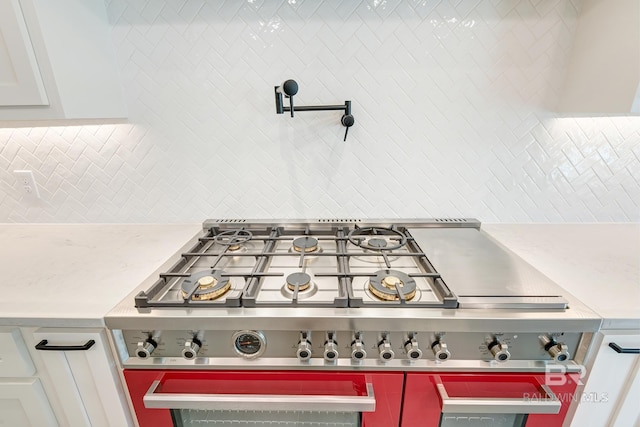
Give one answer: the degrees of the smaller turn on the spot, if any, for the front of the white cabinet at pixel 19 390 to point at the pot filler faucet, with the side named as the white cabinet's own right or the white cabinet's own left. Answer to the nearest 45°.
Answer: approximately 90° to the white cabinet's own left

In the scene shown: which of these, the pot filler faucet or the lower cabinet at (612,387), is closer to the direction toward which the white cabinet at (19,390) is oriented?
the lower cabinet

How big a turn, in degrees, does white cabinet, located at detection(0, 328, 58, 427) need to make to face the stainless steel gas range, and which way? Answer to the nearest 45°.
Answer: approximately 45° to its left

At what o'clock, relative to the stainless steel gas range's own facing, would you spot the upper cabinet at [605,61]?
The upper cabinet is roughly at 8 o'clock from the stainless steel gas range.

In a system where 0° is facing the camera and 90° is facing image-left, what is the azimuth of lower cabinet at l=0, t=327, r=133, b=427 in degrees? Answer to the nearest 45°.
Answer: approximately 0°

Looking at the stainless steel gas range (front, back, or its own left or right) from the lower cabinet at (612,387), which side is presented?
left

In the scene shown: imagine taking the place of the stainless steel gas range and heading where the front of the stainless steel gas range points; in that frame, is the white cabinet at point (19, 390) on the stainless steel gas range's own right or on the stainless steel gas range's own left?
on the stainless steel gas range's own right

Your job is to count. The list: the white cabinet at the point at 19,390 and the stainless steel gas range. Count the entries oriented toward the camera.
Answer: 2

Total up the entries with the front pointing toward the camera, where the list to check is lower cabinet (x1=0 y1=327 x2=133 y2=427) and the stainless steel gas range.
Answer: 2

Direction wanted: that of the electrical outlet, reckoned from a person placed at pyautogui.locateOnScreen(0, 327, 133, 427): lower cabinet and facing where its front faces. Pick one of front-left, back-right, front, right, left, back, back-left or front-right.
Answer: back

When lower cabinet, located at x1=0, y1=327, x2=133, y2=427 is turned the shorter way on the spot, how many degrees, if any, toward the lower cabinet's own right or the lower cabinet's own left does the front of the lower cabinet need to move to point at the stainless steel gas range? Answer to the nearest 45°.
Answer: approximately 45° to the lower cabinet's own left
